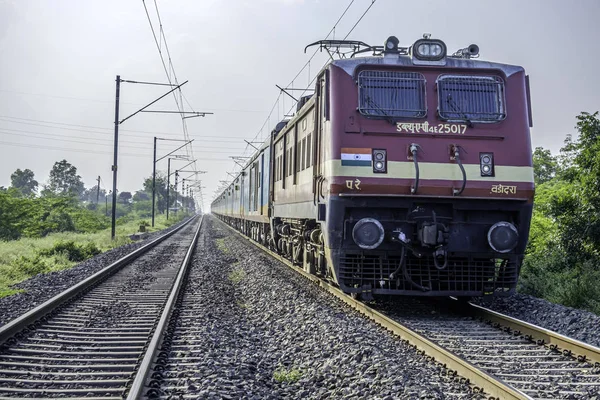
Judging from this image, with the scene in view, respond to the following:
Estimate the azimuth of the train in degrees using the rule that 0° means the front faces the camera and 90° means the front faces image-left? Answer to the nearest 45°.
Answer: approximately 0°

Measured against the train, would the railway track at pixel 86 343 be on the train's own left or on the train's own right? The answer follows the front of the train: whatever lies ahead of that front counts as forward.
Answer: on the train's own right

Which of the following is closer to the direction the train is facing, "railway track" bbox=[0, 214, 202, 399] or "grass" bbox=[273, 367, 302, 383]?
the grass

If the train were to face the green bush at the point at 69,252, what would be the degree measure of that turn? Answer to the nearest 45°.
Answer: approximately 135° to its right

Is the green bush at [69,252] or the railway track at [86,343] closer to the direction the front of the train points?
the railway track

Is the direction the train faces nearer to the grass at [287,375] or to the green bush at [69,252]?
the grass

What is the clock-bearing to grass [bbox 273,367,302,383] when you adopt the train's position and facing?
The grass is roughly at 1 o'clock from the train.

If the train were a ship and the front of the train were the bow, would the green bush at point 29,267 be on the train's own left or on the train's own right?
on the train's own right

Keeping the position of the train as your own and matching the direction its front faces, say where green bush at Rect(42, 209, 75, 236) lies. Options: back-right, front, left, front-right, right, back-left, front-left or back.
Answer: back-right
